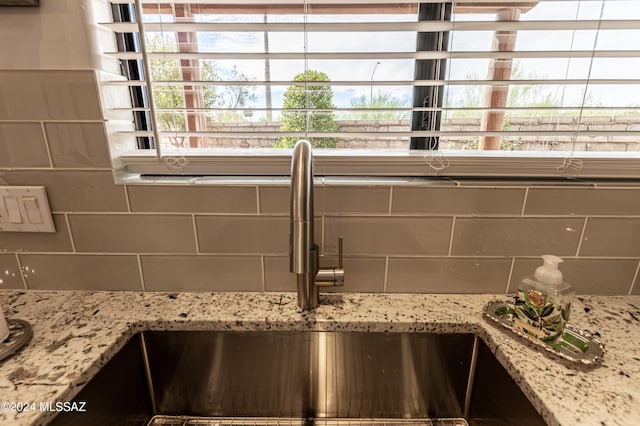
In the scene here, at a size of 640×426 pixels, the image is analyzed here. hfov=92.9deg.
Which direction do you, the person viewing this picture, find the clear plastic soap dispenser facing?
facing the viewer and to the left of the viewer

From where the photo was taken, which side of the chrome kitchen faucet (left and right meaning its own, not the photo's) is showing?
front

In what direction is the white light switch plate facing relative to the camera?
toward the camera

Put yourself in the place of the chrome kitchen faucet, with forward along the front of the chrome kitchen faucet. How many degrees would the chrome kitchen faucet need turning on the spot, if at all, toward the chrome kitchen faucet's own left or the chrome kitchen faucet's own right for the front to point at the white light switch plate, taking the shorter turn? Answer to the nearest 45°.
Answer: approximately 90° to the chrome kitchen faucet's own right

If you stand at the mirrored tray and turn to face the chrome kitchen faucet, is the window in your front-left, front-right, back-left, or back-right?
front-right

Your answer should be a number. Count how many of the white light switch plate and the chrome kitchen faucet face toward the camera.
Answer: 2

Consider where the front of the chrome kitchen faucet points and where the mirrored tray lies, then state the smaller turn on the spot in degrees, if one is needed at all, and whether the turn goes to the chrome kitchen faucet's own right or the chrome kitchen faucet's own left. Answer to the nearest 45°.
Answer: approximately 90° to the chrome kitchen faucet's own left

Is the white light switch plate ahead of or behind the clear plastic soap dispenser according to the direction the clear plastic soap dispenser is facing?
ahead

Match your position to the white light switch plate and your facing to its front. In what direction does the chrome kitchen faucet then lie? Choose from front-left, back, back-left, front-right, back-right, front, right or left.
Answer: front-left
